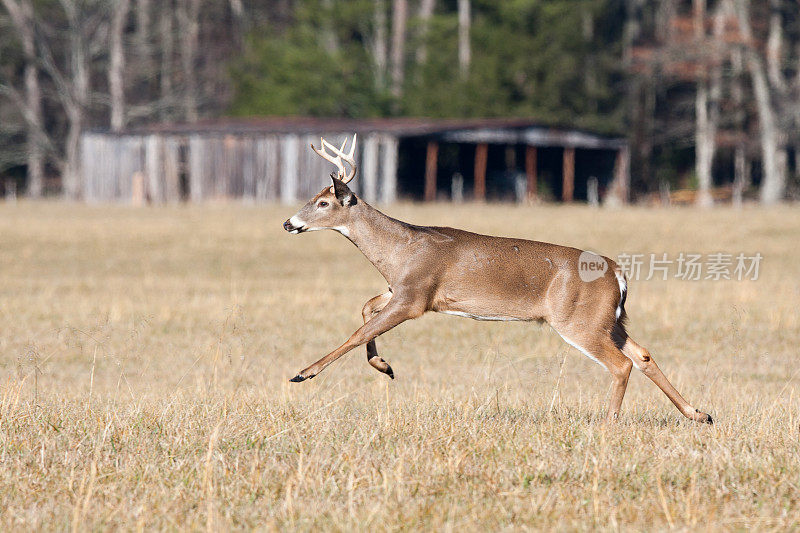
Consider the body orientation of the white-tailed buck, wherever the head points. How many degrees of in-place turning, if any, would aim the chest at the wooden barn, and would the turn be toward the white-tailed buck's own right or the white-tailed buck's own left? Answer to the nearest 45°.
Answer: approximately 90° to the white-tailed buck's own right

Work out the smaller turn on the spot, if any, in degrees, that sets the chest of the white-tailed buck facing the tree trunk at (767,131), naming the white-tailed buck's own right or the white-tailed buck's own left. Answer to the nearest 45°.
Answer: approximately 90° to the white-tailed buck's own right

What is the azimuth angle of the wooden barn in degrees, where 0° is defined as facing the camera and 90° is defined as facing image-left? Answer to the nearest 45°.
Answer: approximately 315°

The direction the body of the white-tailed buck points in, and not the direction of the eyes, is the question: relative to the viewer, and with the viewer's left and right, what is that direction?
facing to the left of the viewer

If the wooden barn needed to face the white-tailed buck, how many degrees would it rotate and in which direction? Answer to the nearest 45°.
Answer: approximately 45° to its right

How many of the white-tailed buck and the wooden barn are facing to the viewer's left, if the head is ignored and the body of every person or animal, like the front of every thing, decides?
1
